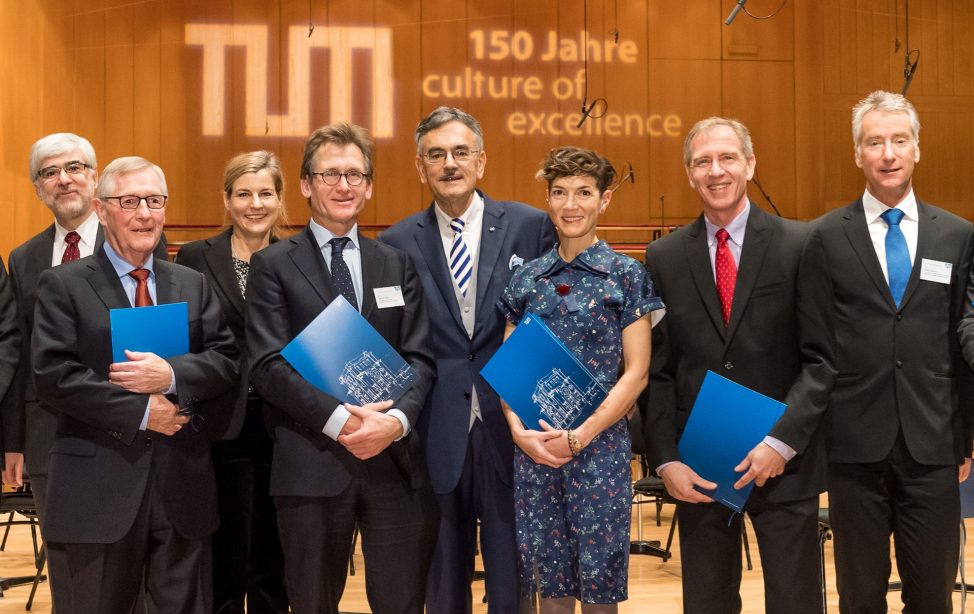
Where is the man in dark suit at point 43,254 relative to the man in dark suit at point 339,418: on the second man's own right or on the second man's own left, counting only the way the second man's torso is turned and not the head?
on the second man's own right

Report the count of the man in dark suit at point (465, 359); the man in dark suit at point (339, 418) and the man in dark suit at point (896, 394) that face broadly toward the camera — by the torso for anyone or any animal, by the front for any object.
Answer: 3

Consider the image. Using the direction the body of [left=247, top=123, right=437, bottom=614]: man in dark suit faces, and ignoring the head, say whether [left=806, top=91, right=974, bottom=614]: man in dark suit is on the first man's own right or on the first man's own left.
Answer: on the first man's own left

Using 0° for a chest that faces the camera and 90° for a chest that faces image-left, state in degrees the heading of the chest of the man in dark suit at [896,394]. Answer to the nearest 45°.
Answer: approximately 0°

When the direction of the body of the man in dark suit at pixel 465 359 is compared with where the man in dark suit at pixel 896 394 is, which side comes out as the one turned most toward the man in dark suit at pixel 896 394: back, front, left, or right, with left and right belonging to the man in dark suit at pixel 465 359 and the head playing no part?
left

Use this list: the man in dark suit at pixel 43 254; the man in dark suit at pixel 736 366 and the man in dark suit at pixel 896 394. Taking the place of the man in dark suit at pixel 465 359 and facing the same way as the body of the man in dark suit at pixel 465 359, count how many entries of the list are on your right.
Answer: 1

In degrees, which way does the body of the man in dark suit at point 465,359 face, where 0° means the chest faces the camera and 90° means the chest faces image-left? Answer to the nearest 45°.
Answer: approximately 0°

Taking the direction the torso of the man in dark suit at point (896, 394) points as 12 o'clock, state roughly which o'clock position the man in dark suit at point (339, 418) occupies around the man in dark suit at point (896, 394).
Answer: the man in dark suit at point (339, 418) is roughly at 2 o'clock from the man in dark suit at point (896, 394).

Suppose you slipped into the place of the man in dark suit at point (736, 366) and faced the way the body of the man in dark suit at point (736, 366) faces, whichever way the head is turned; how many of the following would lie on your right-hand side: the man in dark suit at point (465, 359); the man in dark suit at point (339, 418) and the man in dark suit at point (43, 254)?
3
